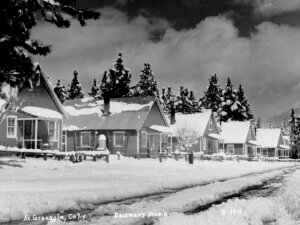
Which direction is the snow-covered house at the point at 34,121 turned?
toward the camera

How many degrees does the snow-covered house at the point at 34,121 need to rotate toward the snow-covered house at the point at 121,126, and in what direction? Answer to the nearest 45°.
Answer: approximately 135° to its left

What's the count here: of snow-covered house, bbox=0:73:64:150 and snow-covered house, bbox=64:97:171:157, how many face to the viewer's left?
0

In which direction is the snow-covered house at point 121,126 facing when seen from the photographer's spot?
facing the viewer and to the right of the viewer

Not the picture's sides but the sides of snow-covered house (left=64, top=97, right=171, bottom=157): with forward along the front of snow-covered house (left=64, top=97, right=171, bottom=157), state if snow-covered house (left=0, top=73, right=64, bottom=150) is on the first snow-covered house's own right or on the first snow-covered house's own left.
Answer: on the first snow-covered house's own right
